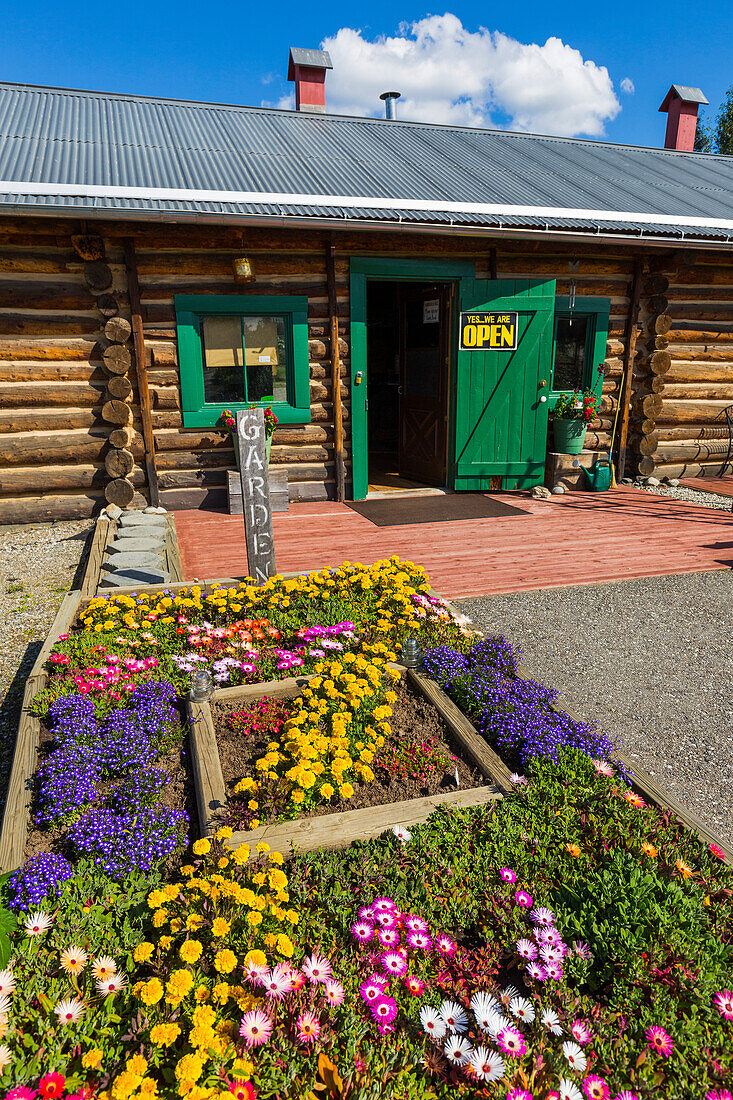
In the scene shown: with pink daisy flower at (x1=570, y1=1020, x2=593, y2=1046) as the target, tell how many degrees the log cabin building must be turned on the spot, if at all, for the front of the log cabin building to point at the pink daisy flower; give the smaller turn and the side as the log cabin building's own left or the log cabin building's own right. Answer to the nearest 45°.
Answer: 0° — it already faces it

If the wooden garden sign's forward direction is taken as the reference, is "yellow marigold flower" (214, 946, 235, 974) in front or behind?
in front

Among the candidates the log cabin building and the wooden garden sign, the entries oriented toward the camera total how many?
2

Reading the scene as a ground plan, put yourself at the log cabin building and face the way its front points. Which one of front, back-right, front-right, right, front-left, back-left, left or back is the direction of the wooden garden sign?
front

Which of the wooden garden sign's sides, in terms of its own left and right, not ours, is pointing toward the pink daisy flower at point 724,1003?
front

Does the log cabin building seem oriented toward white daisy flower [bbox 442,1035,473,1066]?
yes

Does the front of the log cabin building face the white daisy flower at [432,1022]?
yes

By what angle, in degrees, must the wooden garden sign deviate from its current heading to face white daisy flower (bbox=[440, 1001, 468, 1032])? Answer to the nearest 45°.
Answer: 0° — it already faces it

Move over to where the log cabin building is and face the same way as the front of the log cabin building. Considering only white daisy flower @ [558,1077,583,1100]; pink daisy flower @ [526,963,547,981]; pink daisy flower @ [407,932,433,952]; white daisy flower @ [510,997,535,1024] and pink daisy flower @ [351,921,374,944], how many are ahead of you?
5

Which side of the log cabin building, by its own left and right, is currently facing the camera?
front

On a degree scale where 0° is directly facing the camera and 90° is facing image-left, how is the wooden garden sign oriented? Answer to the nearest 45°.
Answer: approximately 0°

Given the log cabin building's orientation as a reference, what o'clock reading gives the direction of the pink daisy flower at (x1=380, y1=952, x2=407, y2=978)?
The pink daisy flower is roughly at 12 o'clock from the log cabin building.

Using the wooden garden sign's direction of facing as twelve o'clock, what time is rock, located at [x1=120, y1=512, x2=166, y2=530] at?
The rock is roughly at 5 o'clock from the wooden garden sign.

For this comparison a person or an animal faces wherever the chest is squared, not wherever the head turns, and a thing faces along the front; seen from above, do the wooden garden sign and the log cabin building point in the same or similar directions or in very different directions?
same or similar directions

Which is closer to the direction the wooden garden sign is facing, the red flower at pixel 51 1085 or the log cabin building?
the red flower

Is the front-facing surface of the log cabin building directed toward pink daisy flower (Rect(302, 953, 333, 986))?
yes

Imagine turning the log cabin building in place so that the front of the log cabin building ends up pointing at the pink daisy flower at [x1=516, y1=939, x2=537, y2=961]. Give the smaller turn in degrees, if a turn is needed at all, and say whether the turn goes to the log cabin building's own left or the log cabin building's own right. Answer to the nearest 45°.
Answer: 0° — it already faces it

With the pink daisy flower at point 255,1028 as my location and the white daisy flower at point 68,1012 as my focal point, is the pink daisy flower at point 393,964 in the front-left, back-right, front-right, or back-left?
back-right

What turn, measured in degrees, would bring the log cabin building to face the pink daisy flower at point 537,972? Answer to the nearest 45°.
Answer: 0° — it already faces it
